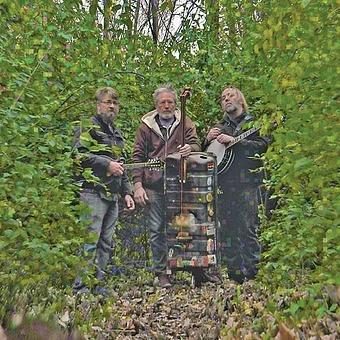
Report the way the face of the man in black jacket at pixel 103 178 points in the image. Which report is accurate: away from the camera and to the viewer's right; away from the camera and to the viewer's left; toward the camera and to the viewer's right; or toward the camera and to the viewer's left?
toward the camera and to the viewer's right

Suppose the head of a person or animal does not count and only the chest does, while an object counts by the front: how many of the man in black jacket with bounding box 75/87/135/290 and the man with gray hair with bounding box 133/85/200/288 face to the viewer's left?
0

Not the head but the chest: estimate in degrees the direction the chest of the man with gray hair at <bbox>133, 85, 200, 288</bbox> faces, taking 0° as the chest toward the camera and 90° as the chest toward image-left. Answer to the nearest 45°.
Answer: approximately 0°

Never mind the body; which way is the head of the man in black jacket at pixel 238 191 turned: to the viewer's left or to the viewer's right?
to the viewer's left

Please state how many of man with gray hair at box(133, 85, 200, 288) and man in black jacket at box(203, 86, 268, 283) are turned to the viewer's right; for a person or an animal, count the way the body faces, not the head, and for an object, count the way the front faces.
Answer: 0

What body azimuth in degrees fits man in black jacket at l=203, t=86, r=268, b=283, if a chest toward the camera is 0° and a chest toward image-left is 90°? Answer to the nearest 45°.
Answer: approximately 45°

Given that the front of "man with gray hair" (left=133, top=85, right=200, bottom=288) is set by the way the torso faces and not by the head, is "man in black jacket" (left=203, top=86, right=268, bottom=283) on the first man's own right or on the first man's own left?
on the first man's own left
